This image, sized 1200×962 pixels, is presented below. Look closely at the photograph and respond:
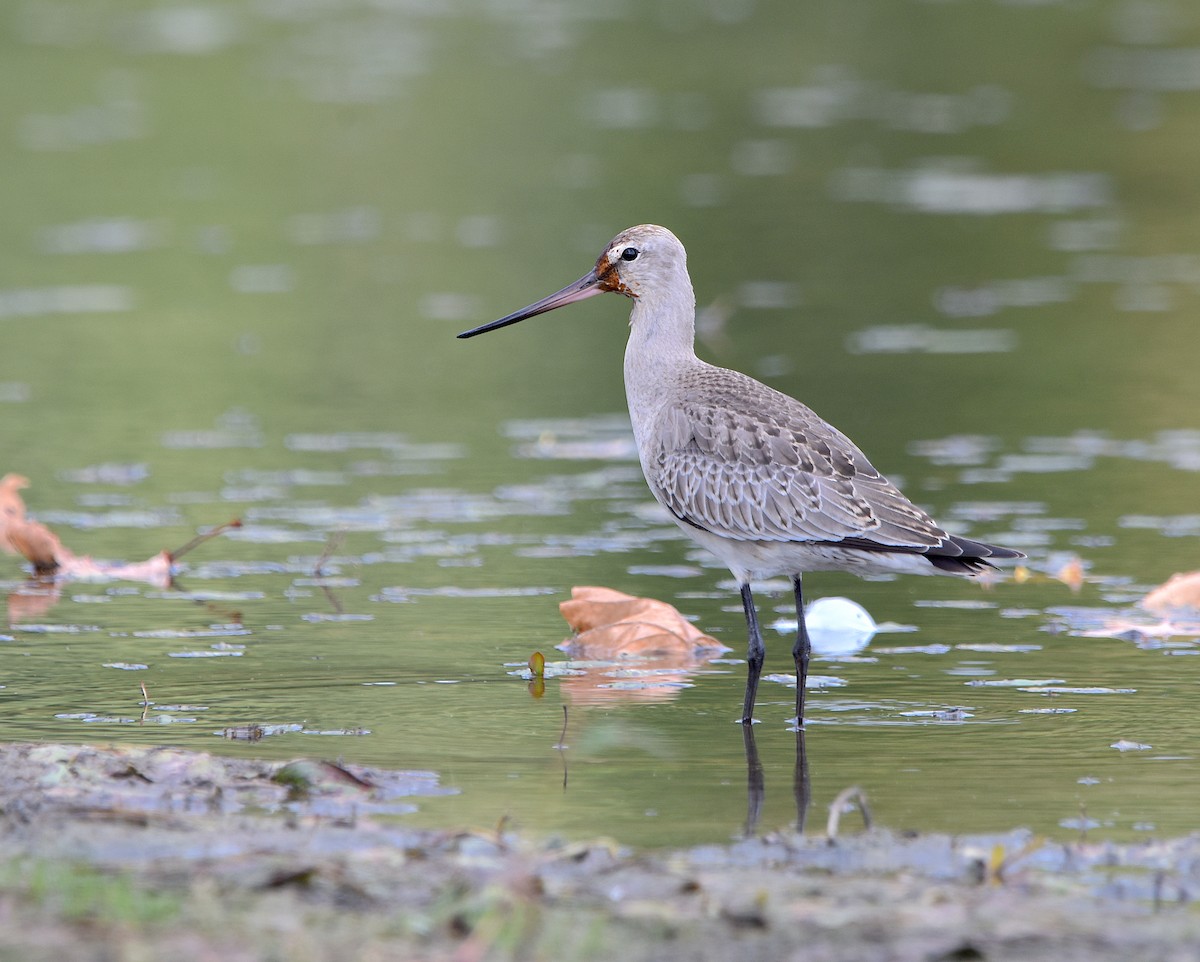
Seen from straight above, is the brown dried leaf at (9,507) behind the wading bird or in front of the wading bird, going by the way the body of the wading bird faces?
in front

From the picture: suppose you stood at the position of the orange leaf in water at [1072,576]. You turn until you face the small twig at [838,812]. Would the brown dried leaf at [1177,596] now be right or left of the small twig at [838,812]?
left

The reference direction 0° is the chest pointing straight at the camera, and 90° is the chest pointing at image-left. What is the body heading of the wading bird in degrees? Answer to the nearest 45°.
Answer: approximately 90°

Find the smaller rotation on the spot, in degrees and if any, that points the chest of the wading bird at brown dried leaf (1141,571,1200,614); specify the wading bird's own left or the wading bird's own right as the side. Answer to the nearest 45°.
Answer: approximately 135° to the wading bird's own right

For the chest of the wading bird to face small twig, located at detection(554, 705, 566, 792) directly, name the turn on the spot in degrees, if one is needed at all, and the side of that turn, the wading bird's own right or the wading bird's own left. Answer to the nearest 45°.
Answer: approximately 45° to the wading bird's own left

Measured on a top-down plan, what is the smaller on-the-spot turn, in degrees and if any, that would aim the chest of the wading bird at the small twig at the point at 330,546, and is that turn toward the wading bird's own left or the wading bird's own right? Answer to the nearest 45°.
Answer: approximately 45° to the wading bird's own right
